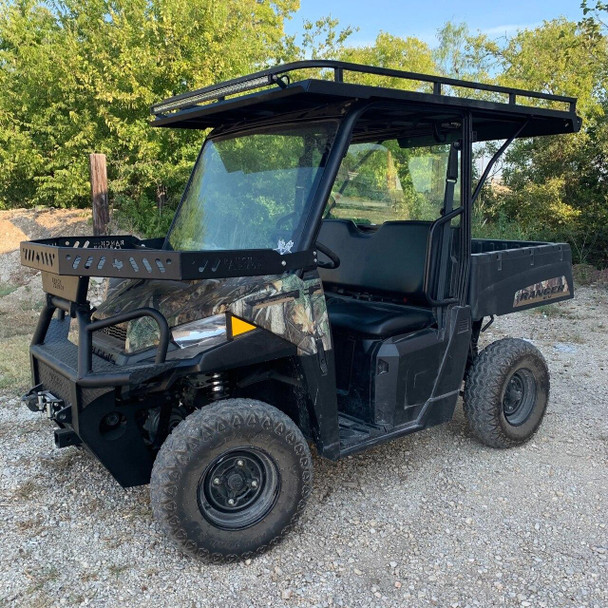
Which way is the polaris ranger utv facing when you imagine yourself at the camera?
facing the viewer and to the left of the viewer

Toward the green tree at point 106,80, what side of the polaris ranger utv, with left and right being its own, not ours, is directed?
right

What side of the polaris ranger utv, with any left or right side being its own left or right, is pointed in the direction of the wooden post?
right
